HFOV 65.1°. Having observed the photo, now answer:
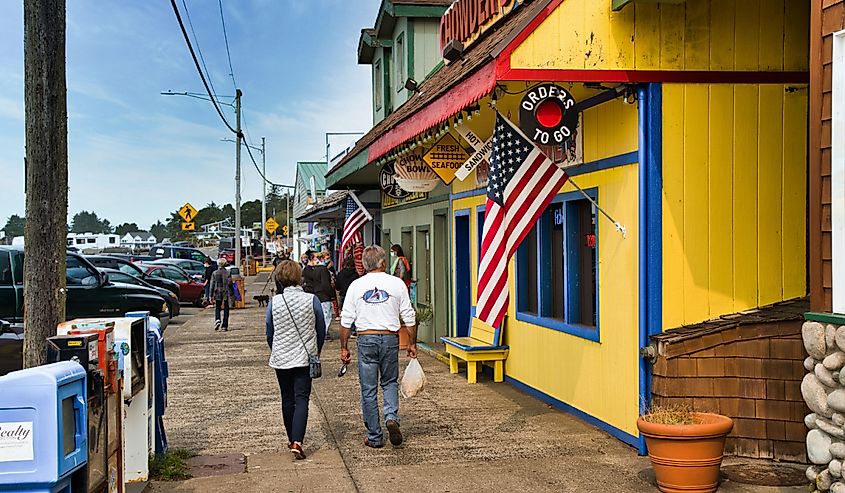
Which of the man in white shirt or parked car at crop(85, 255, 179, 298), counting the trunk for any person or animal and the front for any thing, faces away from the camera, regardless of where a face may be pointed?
the man in white shirt

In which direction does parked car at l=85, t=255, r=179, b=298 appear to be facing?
to the viewer's right

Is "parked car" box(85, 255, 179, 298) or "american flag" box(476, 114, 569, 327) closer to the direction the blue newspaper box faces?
the american flag

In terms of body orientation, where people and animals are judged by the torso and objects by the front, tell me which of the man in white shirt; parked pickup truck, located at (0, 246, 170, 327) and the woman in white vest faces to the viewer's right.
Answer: the parked pickup truck

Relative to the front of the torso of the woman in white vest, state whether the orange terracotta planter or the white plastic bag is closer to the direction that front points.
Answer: the white plastic bag

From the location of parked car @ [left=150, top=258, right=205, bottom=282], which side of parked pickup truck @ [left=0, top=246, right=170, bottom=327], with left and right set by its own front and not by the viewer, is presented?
left

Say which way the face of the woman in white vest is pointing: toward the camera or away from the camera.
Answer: away from the camera

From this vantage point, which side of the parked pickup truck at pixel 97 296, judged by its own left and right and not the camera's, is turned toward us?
right

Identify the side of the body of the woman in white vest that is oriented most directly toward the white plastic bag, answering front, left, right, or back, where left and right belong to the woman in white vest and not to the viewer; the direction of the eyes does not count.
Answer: right

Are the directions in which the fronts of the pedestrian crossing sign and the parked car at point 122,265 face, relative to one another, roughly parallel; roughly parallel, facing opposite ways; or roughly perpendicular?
roughly perpendicular

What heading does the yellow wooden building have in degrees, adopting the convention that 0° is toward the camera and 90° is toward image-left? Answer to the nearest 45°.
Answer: approximately 45°
